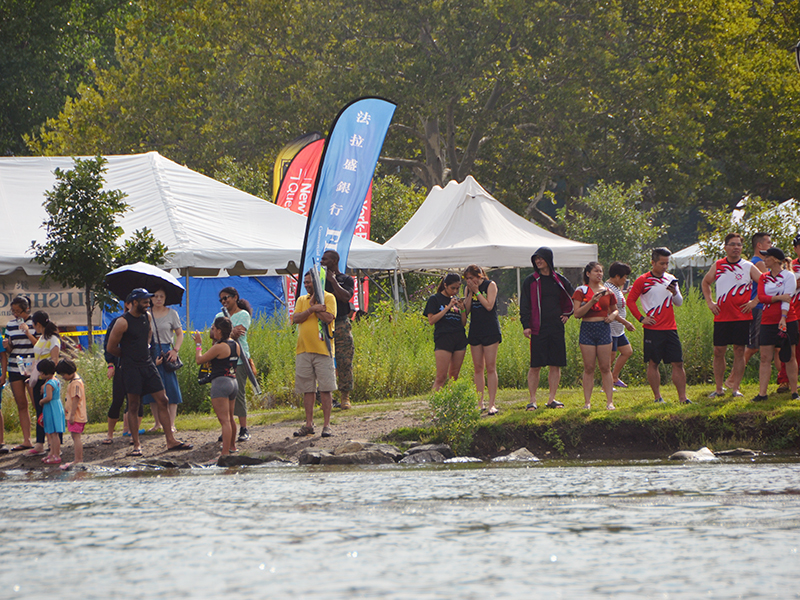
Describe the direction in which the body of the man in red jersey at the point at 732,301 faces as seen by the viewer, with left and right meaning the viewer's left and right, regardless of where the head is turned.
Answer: facing the viewer

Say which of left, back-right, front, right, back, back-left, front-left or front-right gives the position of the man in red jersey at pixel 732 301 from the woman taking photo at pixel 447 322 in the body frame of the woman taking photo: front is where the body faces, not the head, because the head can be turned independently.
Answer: front-left

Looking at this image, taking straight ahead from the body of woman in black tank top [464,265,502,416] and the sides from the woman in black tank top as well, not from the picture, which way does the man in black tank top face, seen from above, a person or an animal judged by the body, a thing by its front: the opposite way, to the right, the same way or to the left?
to the left

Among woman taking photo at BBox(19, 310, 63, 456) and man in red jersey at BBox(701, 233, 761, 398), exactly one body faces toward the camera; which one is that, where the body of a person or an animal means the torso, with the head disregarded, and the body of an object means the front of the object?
the man in red jersey

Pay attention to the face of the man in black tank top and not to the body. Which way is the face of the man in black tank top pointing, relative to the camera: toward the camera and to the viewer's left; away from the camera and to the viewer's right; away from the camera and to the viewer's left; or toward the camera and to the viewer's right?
toward the camera and to the viewer's right

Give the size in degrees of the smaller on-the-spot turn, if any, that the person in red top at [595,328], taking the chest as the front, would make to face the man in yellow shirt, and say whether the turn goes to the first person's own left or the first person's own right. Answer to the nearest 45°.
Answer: approximately 90° to the first person's own right

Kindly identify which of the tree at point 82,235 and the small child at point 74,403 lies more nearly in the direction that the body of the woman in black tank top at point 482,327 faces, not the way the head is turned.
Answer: the small child

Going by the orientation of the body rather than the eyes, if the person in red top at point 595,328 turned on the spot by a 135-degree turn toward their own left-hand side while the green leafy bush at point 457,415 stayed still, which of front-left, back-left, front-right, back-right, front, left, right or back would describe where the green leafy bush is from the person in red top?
back

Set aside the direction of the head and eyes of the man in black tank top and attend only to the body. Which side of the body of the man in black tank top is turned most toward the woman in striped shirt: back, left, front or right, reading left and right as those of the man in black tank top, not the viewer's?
right

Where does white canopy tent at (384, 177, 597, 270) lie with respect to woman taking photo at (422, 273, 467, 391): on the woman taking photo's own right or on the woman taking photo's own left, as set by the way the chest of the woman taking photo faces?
on the woman taking photo's own left

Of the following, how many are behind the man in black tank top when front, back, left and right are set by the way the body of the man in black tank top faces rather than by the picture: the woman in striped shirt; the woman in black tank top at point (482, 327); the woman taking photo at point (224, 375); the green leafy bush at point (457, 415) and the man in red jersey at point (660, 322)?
1

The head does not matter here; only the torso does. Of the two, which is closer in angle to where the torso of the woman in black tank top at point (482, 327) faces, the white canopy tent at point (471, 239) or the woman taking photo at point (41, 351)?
the woman taking photo

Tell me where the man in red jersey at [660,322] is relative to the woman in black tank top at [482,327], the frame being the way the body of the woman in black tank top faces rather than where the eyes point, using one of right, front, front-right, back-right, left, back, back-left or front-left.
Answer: back-left

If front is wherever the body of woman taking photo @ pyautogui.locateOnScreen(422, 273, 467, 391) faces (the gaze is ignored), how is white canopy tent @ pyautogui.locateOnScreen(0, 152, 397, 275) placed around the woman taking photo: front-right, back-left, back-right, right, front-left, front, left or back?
back

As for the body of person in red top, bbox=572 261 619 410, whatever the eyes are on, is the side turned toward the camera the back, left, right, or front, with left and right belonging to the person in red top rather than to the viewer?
front
